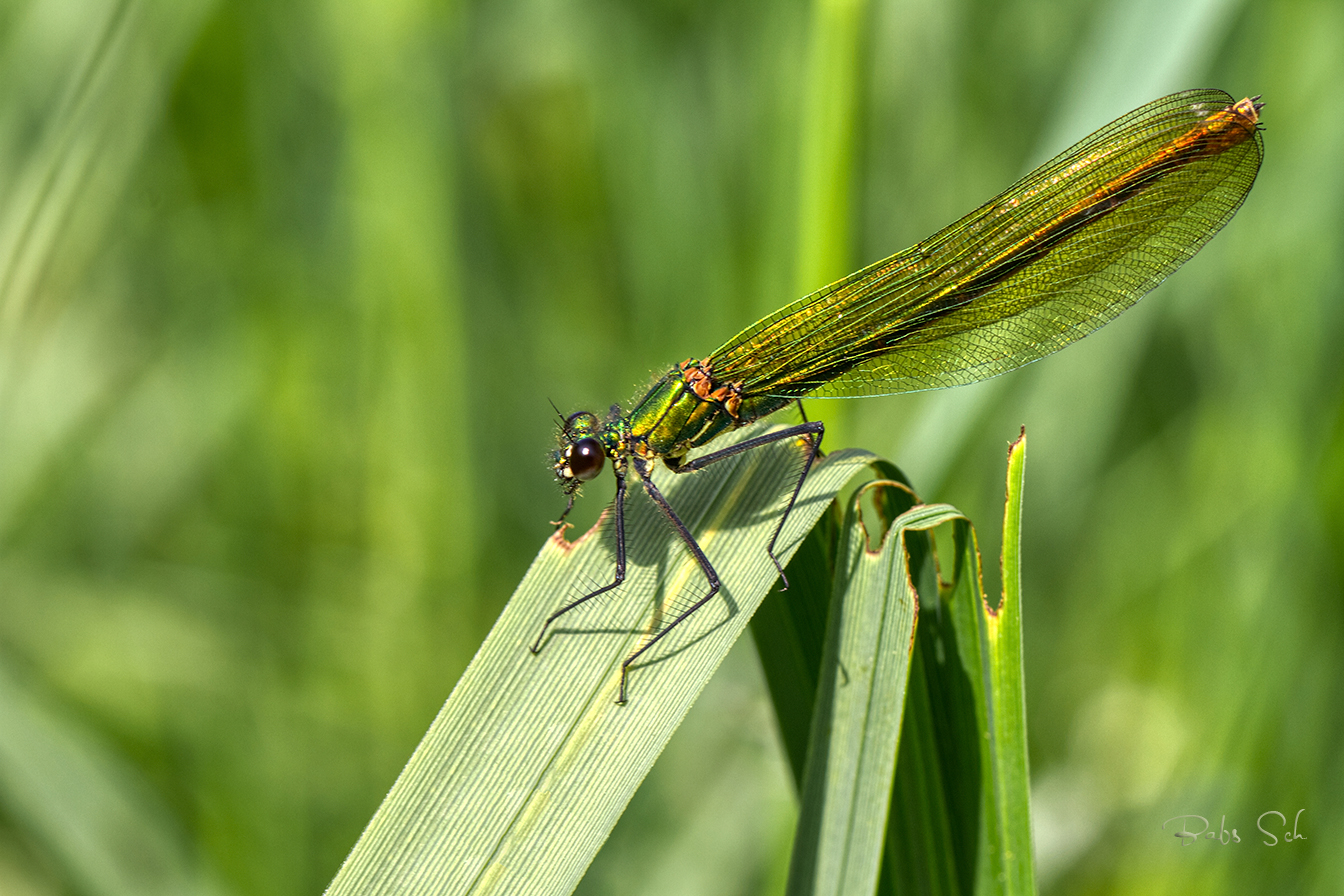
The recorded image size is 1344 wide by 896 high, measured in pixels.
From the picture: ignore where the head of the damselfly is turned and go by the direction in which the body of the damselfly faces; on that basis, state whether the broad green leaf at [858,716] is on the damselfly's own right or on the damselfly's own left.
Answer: on the damselfly's own left

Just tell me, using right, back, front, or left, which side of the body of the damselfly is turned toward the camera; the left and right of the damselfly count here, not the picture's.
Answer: left

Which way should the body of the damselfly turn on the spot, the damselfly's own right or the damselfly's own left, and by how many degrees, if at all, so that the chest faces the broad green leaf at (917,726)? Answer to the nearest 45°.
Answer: approximately 90° to the damselfly's own left
